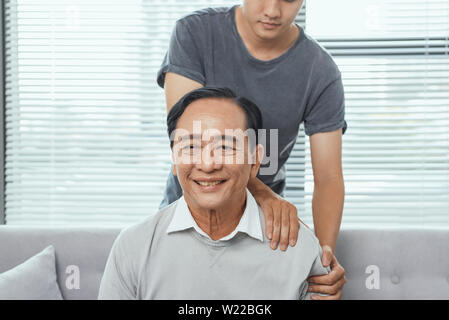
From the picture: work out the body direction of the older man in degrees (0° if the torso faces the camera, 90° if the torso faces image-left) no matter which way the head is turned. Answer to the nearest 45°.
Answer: approximately 0°
